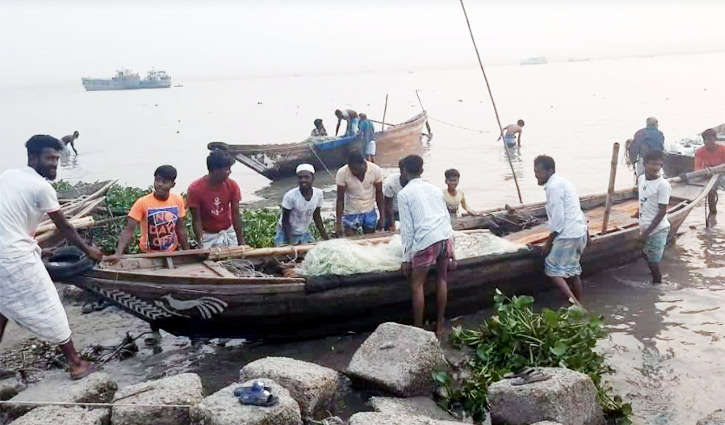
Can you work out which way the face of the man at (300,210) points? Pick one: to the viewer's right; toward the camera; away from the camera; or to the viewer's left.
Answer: toward the camera

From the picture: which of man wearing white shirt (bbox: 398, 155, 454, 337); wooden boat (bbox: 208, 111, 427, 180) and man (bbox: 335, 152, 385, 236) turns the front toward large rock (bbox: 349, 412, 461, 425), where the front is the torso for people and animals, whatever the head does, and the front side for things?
the man

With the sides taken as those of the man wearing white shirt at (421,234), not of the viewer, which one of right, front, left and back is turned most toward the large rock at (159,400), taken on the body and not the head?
left

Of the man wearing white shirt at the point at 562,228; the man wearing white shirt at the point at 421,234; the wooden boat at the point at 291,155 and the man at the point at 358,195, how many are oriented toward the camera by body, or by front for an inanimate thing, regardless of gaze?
1

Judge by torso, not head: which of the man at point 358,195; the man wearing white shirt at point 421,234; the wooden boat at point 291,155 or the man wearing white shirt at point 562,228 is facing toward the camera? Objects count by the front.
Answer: the man

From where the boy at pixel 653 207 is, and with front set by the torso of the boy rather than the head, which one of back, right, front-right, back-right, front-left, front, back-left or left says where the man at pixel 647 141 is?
back-right

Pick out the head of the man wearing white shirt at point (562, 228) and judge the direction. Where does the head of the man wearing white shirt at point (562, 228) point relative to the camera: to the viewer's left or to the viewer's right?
to the viewer's left

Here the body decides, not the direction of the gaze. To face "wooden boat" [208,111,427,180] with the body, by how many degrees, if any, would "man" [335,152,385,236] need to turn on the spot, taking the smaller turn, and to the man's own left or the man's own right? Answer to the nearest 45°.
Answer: approximately 180°

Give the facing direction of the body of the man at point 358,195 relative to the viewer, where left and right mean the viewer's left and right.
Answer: facing the viewer

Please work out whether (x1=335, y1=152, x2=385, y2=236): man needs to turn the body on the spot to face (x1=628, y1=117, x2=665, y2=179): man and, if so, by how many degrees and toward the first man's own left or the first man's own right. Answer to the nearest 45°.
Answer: approximately 135° to the first man's own left

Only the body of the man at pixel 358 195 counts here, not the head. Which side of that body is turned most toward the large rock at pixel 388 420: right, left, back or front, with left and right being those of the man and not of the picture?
front

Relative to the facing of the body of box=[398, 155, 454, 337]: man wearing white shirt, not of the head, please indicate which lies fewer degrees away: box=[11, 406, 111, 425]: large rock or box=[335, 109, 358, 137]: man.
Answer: the man

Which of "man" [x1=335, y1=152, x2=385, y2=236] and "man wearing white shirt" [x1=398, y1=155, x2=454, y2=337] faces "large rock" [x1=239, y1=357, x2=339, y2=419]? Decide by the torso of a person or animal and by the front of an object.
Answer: the man

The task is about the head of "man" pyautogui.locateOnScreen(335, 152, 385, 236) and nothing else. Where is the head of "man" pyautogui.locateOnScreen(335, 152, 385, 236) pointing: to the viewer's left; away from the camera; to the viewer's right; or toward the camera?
toward the camera

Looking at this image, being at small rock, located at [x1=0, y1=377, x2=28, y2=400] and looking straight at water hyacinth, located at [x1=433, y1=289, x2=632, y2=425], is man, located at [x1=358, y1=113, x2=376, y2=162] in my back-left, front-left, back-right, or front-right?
front-left

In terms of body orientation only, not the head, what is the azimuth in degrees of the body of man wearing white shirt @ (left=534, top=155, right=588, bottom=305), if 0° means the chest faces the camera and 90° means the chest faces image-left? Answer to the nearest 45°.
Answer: approximately 90°

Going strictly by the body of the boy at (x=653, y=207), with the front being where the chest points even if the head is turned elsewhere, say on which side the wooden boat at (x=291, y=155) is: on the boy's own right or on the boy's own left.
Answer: on the boy's own right
